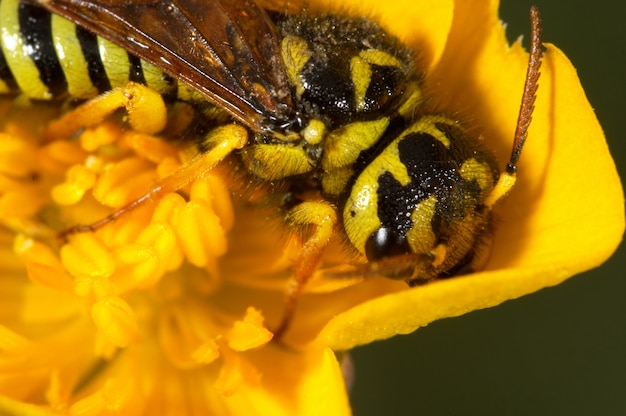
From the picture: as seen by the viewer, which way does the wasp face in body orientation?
to the viewer's right
